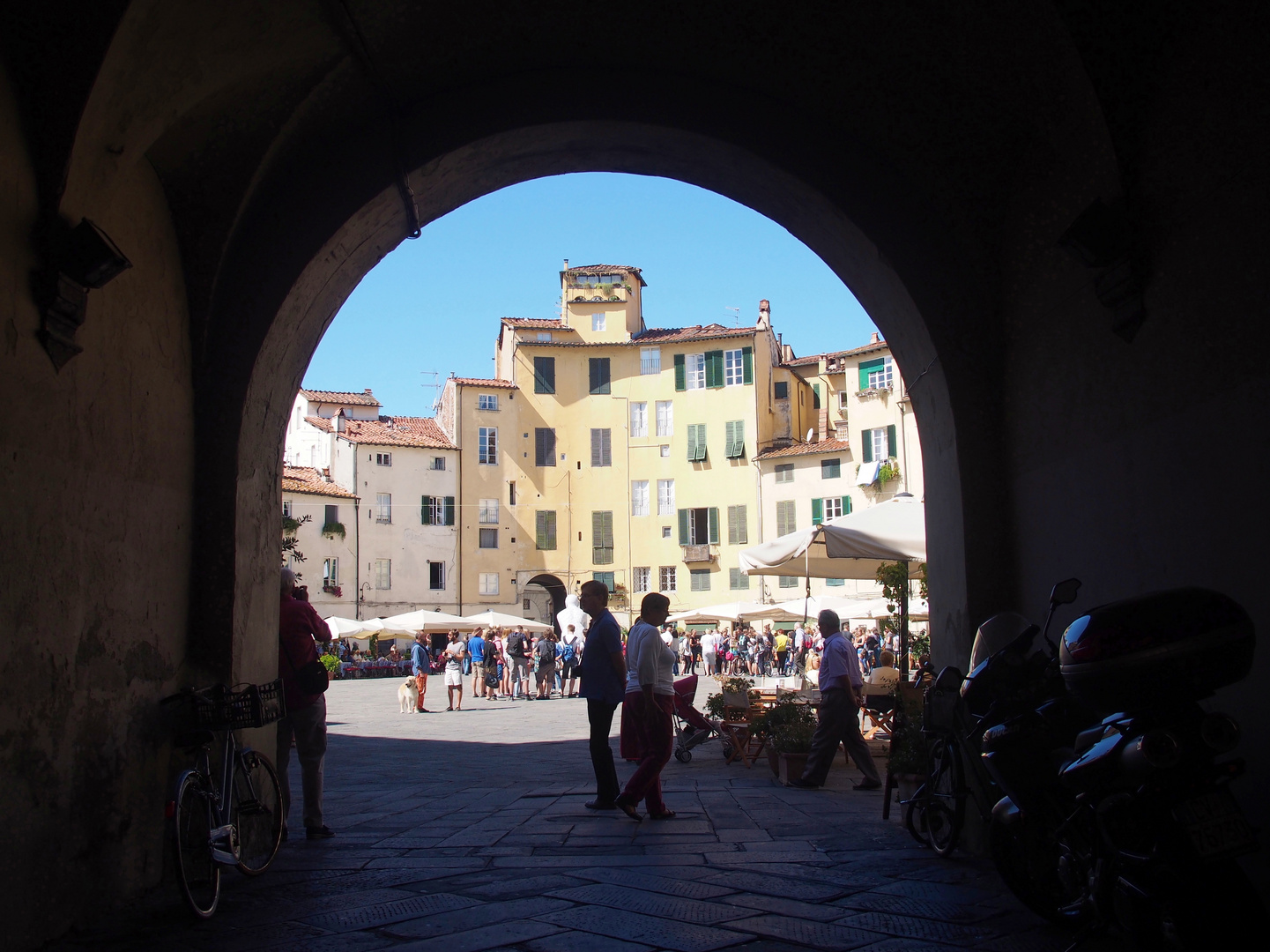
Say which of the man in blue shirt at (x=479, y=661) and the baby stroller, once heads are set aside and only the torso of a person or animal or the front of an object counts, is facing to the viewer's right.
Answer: the baby stroller

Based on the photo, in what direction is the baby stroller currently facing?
to the viewer's right

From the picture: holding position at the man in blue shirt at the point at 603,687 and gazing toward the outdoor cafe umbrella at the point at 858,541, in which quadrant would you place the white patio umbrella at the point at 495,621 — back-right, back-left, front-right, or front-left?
front-left

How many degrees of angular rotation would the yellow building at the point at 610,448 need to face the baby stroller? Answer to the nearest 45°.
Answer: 0° — it already faces it

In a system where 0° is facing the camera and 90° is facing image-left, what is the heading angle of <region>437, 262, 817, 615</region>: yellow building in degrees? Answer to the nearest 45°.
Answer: approximately 0°

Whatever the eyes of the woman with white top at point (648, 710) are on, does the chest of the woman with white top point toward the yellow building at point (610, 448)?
no

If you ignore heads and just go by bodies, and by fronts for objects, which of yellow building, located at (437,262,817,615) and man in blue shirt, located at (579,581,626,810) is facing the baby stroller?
the yellow building

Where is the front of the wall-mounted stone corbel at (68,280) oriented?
to the viewer's right

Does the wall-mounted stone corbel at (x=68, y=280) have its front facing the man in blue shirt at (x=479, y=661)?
no

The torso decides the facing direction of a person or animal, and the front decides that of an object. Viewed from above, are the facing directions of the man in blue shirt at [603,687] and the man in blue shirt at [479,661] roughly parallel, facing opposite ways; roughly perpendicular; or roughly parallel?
roughly perpendicular
